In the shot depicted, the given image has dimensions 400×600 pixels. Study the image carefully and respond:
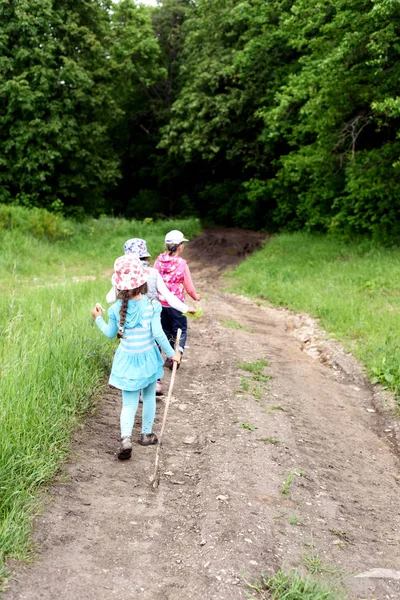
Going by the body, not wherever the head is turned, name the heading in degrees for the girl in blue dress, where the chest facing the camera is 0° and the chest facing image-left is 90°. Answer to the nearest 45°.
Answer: approximately 180°

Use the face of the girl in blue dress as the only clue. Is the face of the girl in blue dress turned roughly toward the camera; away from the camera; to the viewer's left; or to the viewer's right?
away from the camera

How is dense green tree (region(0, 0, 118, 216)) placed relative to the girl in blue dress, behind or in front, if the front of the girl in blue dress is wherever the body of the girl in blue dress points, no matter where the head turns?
in front
